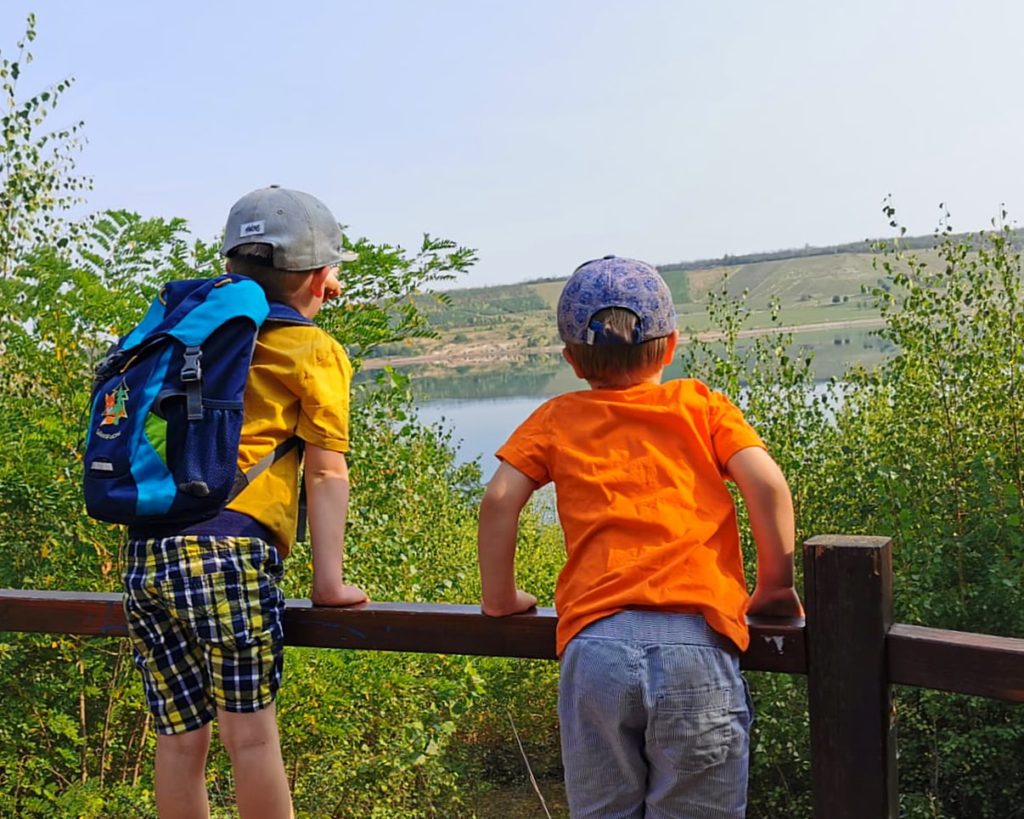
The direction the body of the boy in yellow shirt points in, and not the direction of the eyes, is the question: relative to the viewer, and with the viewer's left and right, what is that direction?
facing away from the viewer and to the right of the viewer

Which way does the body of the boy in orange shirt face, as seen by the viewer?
away from the camera

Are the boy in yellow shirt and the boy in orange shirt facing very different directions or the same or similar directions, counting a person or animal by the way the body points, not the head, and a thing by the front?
same or similar directions

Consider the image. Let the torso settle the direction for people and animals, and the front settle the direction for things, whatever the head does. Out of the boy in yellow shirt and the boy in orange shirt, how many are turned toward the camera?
0

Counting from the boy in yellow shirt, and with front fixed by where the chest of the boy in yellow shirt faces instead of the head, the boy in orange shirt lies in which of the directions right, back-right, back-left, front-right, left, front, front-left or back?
right

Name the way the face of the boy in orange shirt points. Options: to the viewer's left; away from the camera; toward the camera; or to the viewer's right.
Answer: away from the camera

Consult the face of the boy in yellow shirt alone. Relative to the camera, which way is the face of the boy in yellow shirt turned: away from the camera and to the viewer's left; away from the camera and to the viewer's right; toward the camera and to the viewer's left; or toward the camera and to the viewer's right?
away from the camera and to the viewer's right

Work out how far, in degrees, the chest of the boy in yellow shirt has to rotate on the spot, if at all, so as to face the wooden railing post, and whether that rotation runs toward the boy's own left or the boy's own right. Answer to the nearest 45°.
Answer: approximately 90° to the boy's own right

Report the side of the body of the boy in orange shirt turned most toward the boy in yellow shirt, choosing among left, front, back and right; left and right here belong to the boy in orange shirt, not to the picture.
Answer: left
